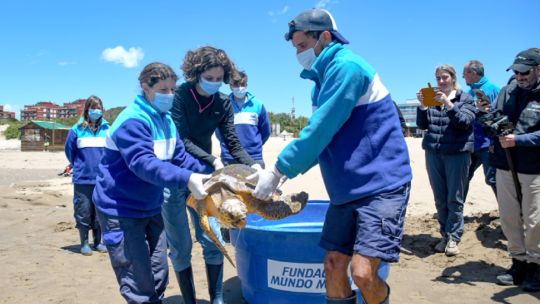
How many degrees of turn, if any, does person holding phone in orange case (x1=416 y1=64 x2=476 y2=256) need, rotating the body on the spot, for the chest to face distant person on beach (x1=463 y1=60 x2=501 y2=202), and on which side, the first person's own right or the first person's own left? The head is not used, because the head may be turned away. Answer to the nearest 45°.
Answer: approximately 135° to the first person's own right

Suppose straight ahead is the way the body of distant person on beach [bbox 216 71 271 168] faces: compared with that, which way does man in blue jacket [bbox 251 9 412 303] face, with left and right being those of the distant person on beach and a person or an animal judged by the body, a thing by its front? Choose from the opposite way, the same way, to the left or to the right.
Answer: to the right

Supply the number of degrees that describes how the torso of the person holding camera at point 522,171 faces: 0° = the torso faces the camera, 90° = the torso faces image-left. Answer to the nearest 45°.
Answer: approximately 45°

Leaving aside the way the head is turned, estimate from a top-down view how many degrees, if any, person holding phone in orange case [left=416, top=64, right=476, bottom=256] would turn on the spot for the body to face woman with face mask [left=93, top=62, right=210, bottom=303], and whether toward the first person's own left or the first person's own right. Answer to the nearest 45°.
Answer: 0° — they already face them

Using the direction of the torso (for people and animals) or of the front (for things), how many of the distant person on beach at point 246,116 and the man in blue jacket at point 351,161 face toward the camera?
1

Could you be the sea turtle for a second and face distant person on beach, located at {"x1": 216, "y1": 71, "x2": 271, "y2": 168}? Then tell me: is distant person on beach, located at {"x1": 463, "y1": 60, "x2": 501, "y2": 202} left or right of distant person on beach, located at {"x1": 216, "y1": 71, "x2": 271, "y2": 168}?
right

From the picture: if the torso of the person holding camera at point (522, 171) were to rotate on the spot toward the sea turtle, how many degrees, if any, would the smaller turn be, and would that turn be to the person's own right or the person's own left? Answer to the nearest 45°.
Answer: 0° — they already face it

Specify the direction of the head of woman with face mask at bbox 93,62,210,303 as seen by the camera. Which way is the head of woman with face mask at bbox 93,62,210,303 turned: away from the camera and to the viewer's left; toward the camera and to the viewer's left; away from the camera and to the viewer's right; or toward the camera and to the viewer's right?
toward the camera and to the viewer's right

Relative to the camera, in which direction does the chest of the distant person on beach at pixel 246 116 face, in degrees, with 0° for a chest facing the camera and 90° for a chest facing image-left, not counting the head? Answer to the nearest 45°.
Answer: approximately 0°
